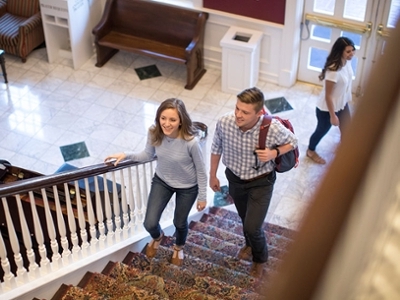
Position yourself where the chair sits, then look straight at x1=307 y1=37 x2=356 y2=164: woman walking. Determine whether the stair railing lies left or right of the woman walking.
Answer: right

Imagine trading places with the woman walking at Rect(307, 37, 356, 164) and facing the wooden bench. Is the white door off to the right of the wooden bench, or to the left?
right

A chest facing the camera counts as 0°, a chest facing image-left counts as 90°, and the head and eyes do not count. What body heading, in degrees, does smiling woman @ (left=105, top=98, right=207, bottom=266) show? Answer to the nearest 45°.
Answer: approximately 45°

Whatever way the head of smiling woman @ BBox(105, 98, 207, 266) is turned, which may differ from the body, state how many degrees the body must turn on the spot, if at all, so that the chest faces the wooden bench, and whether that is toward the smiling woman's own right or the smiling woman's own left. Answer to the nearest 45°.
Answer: approximately 135° to the smiling woman's own right

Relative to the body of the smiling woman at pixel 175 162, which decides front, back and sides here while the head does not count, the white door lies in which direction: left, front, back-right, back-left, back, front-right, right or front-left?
back

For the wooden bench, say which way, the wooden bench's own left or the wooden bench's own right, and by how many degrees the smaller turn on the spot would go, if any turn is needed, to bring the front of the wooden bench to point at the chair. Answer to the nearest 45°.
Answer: approximately 45° to the wooden bench's own right

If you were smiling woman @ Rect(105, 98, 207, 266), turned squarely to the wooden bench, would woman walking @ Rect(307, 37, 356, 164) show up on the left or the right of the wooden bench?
right
